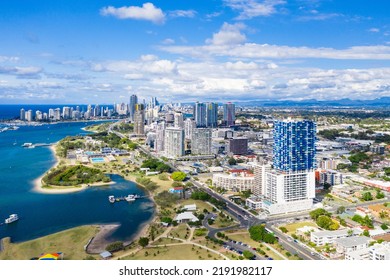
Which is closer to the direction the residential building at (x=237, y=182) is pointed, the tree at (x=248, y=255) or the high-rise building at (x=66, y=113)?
the tree

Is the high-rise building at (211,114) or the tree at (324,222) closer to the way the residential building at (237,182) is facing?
the tree

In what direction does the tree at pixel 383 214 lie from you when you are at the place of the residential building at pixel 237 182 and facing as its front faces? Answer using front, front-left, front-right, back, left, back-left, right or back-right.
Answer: left

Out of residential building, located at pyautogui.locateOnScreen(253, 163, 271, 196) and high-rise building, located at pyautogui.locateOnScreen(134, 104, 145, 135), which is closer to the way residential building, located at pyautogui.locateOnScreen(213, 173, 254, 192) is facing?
the residential building

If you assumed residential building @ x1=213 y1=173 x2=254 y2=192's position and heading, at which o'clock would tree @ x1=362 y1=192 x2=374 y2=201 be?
The tree is roughly at 8 o'clock from the residential building.

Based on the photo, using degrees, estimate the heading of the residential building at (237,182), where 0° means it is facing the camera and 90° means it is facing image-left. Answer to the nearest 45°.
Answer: approximately 45°

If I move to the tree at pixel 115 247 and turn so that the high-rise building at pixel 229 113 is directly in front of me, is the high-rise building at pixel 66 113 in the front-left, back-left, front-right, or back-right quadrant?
front-left

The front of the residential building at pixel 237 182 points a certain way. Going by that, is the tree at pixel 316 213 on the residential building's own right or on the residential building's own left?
on the residential building's own left

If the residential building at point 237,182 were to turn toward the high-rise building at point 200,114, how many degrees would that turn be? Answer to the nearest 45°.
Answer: approximately 135° to its right

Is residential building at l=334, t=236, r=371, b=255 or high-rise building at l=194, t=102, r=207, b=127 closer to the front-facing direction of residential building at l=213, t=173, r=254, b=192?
the residential building

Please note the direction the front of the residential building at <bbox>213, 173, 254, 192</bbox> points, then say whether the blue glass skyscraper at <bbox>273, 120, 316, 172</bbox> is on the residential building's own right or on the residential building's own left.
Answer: on the residential building's own left

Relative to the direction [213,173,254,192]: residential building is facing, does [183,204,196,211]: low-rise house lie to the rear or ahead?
ahead

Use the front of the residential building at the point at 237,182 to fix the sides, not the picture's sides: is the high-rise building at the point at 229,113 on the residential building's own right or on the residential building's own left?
on the residential building's own right

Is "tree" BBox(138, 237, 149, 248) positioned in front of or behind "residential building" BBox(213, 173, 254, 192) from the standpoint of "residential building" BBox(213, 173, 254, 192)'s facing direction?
in front

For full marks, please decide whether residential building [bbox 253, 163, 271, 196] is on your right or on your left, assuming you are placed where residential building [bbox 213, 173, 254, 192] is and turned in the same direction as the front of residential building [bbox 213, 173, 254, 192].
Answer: on your left
